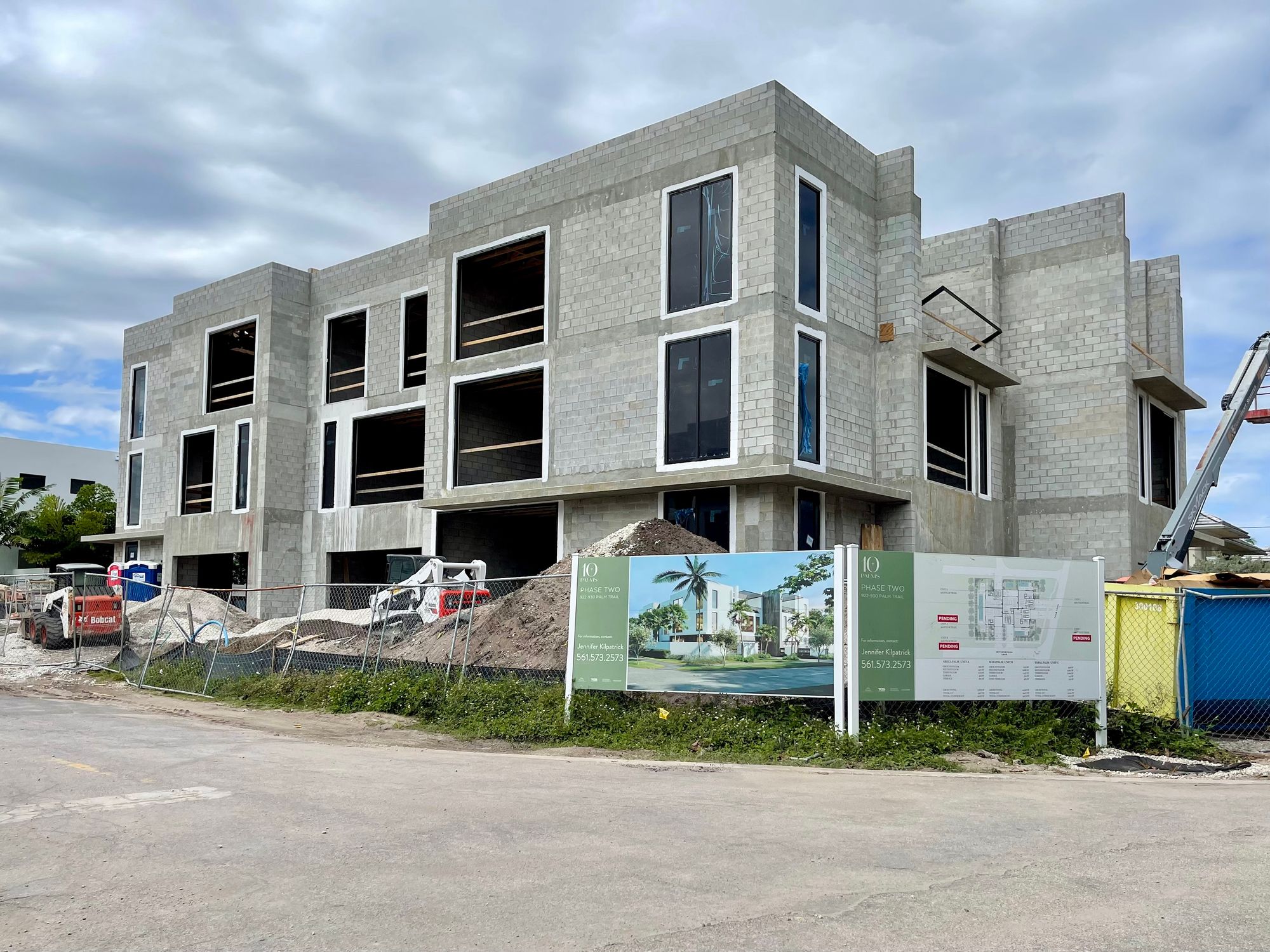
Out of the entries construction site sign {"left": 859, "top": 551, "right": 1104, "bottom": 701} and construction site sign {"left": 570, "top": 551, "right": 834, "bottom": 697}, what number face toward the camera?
2

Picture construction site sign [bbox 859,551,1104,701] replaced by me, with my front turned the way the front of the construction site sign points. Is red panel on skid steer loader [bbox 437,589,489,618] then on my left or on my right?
on my right

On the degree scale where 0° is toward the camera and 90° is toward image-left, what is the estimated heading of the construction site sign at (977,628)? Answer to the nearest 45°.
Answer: approximately 0°

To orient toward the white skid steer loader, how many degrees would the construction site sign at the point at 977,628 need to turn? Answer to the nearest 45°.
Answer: approximately 135° to its right

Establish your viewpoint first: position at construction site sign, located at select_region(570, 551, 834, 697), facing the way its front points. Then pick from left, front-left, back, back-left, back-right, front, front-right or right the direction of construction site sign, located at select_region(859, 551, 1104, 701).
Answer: left

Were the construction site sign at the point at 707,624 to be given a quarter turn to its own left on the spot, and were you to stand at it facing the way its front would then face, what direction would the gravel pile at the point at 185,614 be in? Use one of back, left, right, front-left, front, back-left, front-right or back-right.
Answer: back-left

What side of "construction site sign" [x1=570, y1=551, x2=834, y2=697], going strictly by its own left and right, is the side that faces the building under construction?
back

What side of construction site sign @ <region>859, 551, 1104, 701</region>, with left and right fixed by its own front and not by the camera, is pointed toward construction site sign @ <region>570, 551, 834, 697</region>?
right
